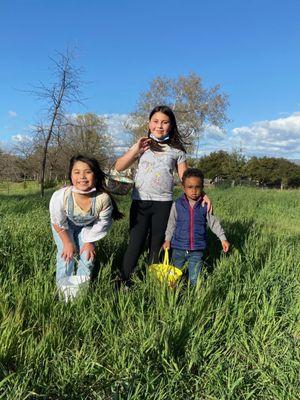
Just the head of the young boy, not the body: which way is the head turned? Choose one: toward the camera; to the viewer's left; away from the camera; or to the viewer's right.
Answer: toward the camera

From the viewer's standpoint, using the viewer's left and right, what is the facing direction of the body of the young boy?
facing the viewer

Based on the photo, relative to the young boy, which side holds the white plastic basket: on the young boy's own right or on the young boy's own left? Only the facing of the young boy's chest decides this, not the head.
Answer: on the young boy's own right
